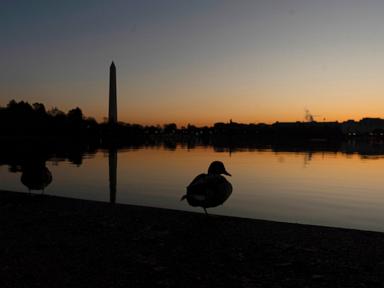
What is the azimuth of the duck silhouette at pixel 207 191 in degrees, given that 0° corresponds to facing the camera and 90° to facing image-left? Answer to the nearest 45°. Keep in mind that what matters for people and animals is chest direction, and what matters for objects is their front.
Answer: approximately 270°
